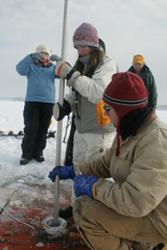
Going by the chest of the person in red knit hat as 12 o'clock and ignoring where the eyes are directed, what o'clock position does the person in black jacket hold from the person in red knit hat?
The person in black jacket is roughly at 3 o'clock from the person in red knit hat.

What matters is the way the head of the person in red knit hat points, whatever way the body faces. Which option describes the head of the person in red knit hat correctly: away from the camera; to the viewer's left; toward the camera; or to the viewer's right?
to the viewer's left

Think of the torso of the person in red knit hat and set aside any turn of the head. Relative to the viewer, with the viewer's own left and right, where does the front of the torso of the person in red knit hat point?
facing to the left of the viewer
